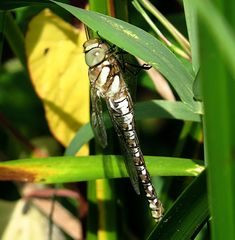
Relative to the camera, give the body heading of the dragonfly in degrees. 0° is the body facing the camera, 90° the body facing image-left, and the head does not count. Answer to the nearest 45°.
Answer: approximately 90°
